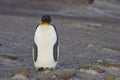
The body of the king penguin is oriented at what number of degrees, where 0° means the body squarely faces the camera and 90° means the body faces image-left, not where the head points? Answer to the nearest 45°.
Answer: approximately 0°

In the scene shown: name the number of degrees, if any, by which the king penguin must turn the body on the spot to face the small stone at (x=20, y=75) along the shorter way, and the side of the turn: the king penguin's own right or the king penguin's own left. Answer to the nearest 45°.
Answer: approximately 45° to the king penguin's own right
